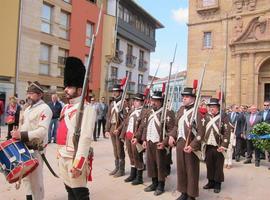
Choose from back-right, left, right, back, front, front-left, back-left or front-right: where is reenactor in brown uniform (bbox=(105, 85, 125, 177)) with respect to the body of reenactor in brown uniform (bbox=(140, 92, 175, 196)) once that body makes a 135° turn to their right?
front-left

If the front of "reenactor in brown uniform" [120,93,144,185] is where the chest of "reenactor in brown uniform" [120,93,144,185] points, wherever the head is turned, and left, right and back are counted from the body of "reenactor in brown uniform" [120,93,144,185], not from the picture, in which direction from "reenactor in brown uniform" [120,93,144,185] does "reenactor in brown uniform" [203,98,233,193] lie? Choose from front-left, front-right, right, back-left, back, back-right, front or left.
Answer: back-left

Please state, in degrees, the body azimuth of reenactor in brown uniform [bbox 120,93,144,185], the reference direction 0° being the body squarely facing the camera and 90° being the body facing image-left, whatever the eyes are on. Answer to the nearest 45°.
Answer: approximately 45°

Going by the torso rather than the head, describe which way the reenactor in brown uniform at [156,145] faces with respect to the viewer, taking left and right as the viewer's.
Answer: facing the viewer and to the left of the viewer

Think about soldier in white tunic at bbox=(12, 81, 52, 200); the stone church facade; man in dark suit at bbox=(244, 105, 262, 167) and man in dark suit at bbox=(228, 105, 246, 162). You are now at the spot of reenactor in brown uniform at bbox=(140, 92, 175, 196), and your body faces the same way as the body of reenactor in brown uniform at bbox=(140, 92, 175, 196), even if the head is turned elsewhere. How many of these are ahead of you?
1

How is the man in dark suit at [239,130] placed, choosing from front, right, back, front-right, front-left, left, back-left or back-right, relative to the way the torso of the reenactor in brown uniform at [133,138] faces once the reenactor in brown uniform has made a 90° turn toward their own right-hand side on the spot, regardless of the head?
right

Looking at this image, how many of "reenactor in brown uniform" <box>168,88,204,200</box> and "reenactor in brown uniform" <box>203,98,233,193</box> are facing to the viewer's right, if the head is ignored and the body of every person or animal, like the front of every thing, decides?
0

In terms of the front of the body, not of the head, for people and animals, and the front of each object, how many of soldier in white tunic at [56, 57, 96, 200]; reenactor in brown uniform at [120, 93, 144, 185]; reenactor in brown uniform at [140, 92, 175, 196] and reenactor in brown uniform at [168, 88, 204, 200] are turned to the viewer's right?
0

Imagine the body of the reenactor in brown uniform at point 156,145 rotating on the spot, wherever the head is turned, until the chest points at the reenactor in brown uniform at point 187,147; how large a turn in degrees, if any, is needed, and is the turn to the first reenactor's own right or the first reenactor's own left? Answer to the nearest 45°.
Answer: approximately 90° to the first reenactor's own left

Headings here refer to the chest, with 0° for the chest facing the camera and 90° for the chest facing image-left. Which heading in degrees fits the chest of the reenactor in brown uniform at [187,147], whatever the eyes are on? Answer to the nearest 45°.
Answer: approximately 45°

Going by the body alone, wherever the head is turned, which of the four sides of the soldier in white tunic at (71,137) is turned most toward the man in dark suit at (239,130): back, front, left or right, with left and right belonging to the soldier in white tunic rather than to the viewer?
back

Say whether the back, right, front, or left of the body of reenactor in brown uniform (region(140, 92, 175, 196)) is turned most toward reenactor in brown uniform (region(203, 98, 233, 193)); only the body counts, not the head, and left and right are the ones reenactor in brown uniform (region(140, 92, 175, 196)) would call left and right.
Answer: back

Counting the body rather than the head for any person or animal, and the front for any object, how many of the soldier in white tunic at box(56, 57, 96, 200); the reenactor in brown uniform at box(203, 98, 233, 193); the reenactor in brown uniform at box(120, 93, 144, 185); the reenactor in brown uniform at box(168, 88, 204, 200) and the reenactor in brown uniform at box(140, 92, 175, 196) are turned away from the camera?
0
